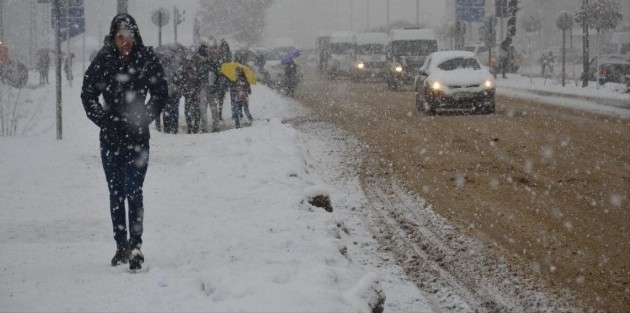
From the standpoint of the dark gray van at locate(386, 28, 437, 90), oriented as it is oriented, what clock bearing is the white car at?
The white car is roughly at 12 o'clock from the dark gray van.

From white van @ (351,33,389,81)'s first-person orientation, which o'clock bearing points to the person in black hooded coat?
The person in black hooded coat is roughly at 12 o'clock from the white van.

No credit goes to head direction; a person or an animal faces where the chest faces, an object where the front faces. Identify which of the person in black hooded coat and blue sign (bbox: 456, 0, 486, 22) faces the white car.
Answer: the blue sign

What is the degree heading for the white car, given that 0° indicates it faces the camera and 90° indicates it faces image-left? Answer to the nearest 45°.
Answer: approximately 0°

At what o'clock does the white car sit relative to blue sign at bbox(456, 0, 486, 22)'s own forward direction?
The white car is roughly at 12 o'clock from the blue sign.

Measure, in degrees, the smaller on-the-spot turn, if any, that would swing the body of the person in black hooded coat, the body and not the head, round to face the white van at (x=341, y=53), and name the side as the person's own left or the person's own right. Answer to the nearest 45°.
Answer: approximately 180°

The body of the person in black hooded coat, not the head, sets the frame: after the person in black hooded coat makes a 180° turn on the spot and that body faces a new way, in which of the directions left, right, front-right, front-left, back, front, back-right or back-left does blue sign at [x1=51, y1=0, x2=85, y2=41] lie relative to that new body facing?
front

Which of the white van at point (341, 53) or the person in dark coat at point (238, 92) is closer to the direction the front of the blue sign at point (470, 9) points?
the person in dark coat
